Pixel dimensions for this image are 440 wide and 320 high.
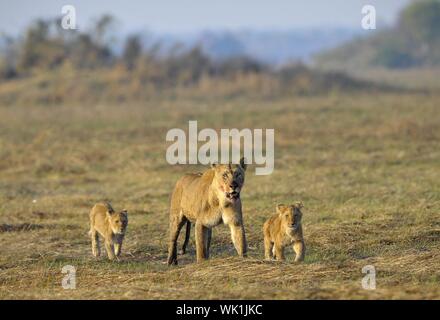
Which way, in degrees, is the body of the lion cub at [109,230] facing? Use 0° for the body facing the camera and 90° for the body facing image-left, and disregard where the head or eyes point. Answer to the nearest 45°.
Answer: approximately 315°

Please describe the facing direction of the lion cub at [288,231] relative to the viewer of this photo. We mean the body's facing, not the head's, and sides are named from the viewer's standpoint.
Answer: facing the viewer and to the right of the viewer

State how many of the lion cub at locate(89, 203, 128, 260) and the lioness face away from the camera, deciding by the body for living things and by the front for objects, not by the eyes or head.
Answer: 0

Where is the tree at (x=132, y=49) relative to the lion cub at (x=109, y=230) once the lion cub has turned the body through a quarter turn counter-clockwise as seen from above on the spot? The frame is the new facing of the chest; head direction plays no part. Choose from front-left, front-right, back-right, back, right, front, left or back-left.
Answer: front-left

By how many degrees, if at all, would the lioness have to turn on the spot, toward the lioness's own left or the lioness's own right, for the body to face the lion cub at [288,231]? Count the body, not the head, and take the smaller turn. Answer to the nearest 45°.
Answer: approximately 45° to the lioness's own left

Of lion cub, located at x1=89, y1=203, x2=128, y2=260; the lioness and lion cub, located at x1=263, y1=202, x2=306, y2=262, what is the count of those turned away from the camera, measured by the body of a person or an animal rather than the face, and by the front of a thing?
0

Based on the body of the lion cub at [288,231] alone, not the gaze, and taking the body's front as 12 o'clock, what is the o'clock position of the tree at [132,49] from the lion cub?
The tree is roughly at 7 o'clock from the lion cub.

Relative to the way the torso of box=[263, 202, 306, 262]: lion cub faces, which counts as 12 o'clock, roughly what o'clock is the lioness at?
The lioness is roughly at 4 o'clock from the lion cub.

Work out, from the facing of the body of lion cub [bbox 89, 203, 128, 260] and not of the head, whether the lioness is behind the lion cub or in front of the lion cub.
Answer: in front

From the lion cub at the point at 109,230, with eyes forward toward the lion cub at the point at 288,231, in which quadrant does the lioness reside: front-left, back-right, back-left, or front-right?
front-right

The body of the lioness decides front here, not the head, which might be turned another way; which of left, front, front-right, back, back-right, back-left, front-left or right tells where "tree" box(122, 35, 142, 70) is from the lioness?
back-left

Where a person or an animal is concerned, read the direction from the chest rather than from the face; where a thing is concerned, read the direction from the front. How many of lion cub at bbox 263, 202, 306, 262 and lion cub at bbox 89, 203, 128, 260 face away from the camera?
0
